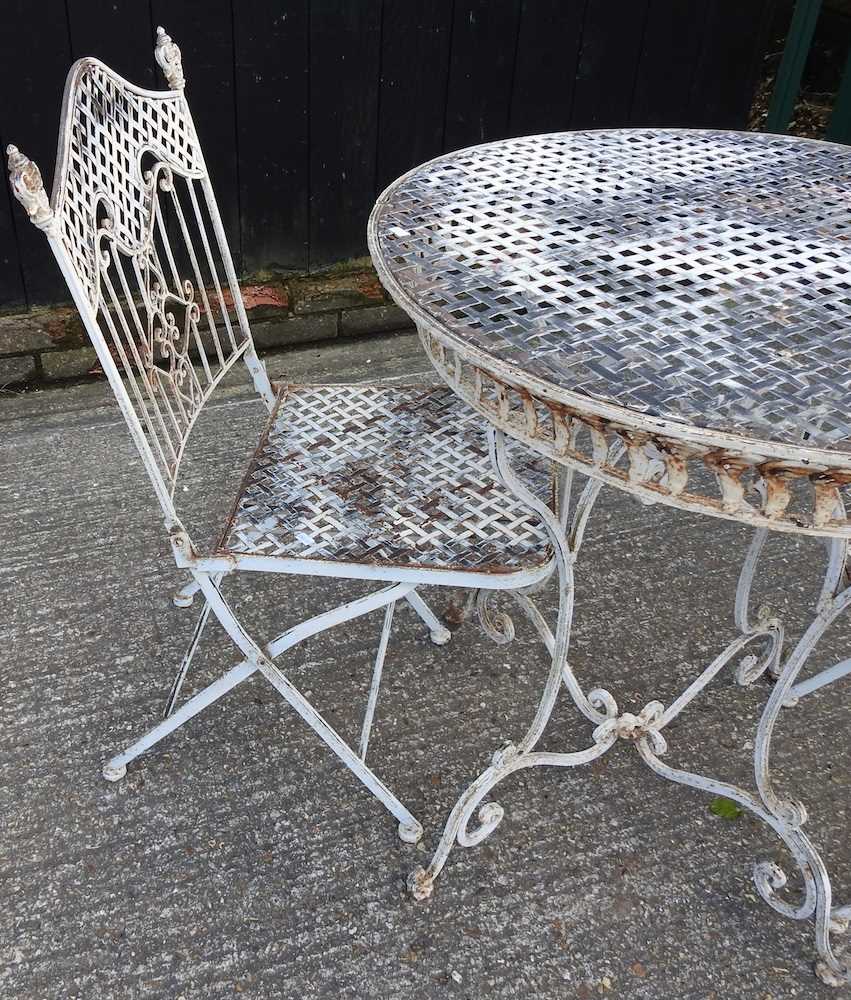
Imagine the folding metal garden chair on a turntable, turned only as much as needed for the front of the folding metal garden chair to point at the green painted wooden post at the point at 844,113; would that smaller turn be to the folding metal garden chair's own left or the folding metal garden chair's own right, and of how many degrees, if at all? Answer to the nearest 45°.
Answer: approximately 45° to the folding metal garden chair's own left

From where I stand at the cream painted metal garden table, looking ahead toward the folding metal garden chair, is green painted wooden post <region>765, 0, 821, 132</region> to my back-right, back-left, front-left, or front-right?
back-right

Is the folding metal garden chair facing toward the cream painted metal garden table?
yes

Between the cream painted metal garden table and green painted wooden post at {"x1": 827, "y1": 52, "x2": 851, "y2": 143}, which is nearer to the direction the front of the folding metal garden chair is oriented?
the cream painted metal garden table

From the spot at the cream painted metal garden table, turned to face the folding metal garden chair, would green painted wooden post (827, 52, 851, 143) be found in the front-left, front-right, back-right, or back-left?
back-right

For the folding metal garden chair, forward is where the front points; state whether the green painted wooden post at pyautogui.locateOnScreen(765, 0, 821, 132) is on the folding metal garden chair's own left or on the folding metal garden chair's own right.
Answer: on the folding metal garden chair's own left

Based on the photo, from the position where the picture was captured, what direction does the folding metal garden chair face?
facing to the right of the viewer

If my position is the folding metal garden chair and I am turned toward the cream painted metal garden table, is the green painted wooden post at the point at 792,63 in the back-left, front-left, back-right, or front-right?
front-left

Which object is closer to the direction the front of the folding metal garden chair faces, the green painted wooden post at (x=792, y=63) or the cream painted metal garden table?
the cream painted metal garden table
